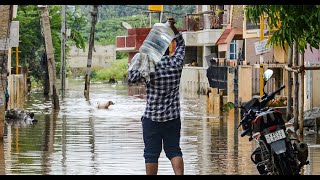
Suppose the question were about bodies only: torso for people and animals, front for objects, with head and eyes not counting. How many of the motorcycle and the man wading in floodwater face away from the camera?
2

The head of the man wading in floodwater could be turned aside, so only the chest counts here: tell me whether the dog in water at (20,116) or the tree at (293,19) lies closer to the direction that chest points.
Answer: the dog in water

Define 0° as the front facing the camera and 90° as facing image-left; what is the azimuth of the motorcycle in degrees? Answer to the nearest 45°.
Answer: approximately 180°

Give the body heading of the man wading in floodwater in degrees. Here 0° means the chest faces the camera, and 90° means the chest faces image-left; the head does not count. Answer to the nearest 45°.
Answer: approximately 180°
